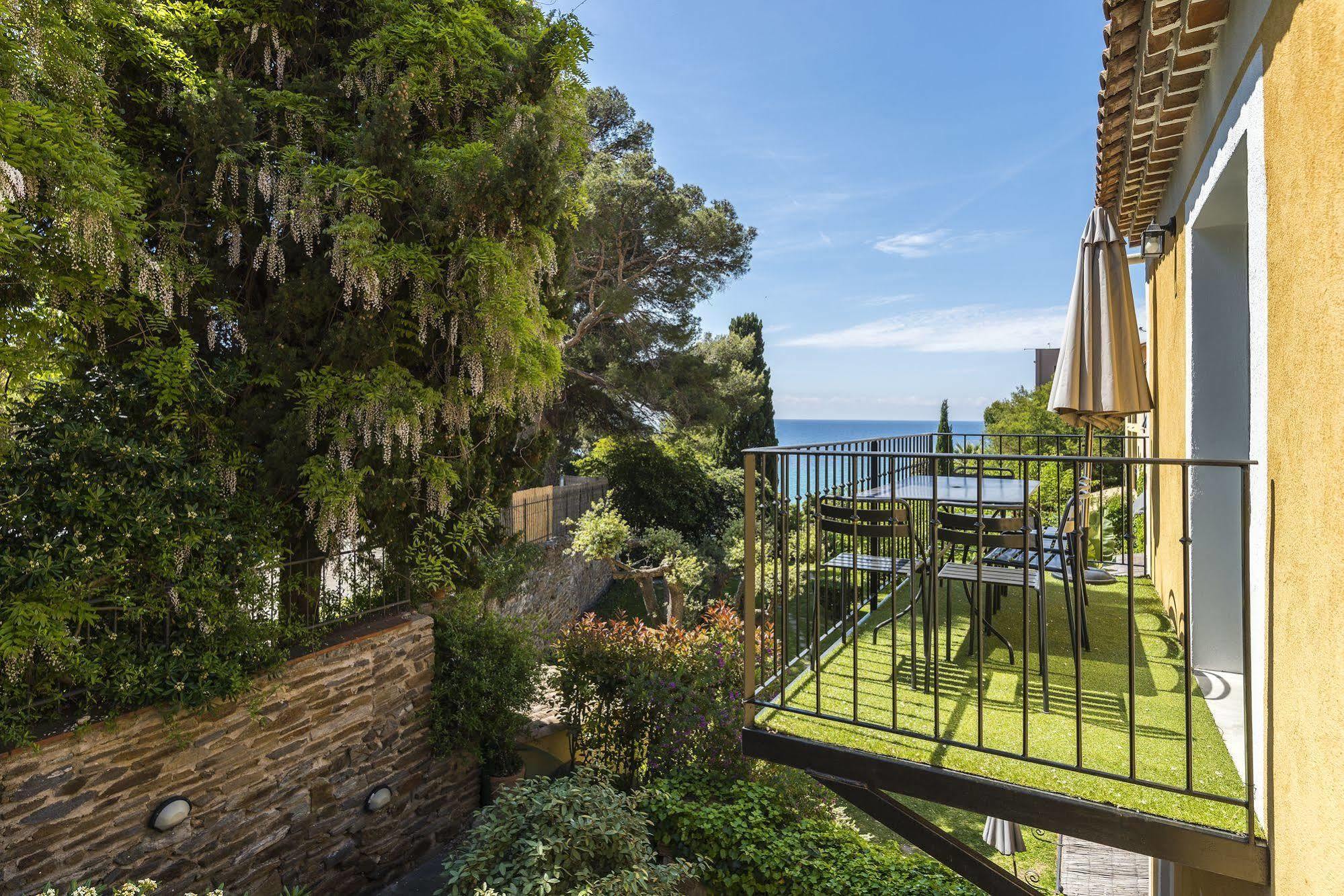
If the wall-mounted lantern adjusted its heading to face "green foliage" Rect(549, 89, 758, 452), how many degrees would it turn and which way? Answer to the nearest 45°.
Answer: approximately 45° to its right

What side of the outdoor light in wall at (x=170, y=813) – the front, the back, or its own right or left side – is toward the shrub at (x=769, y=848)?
front

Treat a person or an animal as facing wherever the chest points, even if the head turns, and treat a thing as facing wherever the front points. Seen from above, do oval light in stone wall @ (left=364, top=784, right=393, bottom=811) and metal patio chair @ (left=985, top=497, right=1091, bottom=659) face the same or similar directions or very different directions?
very different directions

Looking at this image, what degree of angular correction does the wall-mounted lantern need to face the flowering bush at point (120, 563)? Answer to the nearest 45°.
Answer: approximately 45° to its left

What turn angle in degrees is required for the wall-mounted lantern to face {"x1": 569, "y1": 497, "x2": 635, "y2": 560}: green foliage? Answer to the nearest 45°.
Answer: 0° — it already faces it

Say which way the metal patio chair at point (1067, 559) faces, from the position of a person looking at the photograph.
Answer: facing to the left of the viewer

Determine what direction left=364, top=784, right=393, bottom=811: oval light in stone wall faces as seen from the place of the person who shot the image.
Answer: facing the viewer and to the right of the viewer

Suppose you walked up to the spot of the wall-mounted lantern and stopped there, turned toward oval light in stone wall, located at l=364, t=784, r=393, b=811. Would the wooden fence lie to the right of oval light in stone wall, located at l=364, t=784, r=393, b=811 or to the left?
right

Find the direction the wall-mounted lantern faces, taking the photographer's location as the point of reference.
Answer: facing to the left of the viewer

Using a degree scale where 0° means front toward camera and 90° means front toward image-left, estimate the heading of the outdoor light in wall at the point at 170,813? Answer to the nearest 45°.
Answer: approximately 315°

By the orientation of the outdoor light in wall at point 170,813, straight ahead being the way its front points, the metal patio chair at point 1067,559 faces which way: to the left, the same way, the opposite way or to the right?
the opposite way
